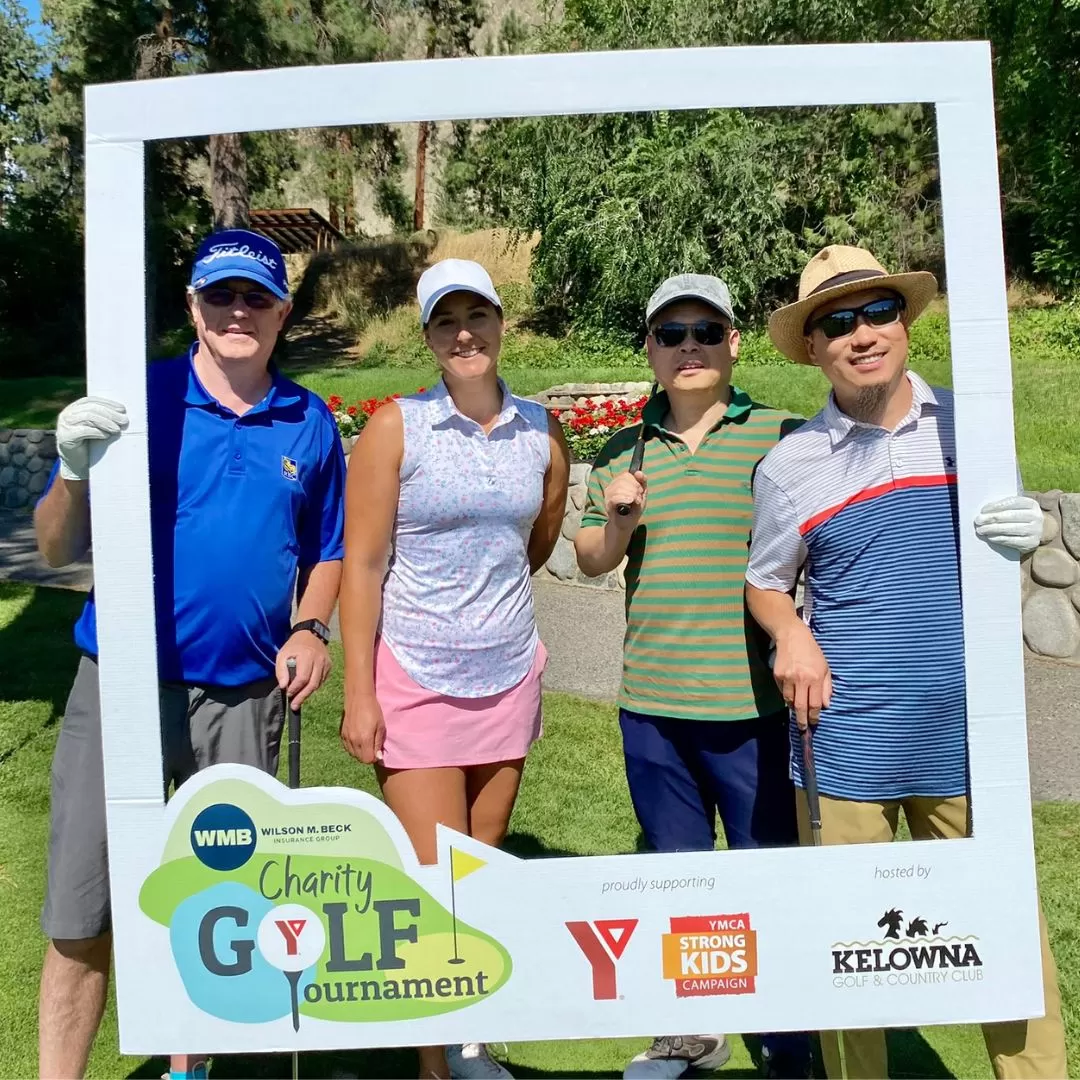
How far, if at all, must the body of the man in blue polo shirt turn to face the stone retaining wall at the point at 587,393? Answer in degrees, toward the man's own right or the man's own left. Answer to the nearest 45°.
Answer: approximately 135° to the man's own left

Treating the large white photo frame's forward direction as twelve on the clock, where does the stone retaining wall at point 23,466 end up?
The stone retaining wall is roughly at 5 o'clock from the large white photo frame.

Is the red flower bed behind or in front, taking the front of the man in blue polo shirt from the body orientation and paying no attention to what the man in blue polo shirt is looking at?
behind

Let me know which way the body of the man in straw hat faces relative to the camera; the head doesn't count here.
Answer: toward the camera

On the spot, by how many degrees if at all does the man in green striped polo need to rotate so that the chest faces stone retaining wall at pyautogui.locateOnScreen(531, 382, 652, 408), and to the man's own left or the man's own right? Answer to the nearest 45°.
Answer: approximately 180°

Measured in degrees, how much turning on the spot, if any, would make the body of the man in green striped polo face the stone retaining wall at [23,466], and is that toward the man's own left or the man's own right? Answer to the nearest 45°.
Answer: approximately 135° to the man's own right

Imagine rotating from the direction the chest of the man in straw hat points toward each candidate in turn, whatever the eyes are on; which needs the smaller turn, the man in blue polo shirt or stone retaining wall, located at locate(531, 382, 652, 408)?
the man in blue polo shirt

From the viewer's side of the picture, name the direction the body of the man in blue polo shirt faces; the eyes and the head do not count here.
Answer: toward the camera

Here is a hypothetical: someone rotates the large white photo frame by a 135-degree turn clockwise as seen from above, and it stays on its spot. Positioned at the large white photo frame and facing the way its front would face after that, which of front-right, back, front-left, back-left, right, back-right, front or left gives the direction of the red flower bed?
front-right

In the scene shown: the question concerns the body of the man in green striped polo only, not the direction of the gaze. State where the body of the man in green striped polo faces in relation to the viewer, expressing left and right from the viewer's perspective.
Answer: facing the viewer

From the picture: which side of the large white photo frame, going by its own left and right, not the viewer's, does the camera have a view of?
front

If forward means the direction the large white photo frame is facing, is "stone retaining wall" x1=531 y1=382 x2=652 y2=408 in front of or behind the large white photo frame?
behind
